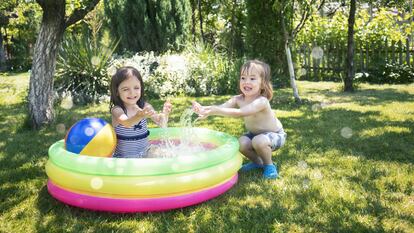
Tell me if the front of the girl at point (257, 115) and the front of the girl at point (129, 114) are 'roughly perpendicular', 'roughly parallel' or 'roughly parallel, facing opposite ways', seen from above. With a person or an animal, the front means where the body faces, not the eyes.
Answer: roughly perpendicular

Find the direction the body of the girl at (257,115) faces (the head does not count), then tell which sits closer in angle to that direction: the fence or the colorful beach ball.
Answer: the colorful beach ball

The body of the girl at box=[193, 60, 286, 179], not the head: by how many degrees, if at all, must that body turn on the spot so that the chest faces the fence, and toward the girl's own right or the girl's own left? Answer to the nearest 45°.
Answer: approximately 135° to the girl's own right

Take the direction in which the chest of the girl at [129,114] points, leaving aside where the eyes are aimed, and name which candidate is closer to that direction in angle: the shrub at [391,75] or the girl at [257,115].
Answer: the girl

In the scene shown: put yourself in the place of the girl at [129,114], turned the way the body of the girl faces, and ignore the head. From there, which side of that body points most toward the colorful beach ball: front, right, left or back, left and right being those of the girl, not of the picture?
right

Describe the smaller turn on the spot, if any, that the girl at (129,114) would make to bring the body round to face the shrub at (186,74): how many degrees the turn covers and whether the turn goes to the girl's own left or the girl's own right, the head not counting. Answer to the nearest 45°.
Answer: approximately 135° to the girl's own left

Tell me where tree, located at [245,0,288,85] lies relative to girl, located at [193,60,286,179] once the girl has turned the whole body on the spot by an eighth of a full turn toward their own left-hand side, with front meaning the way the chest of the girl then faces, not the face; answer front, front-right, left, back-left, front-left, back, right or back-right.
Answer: back

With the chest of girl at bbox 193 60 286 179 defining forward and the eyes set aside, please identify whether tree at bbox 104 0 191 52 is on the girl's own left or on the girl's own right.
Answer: on the girl's own right

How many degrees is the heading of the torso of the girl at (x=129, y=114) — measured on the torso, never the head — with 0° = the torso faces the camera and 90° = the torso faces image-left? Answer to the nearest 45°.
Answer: approximately 315°

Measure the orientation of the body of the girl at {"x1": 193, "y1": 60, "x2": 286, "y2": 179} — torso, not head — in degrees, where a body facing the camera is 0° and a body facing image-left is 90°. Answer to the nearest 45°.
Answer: approximately 45°

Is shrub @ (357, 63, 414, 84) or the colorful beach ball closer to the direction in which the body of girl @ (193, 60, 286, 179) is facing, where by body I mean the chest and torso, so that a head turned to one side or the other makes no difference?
the colorful beach ball
